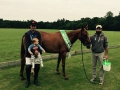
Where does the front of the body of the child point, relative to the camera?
toward the camera
